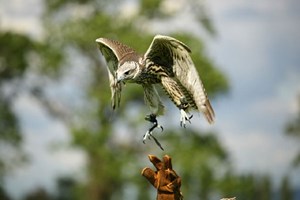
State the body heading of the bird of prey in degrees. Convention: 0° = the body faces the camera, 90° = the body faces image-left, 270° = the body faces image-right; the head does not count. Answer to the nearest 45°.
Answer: approximately 45°
